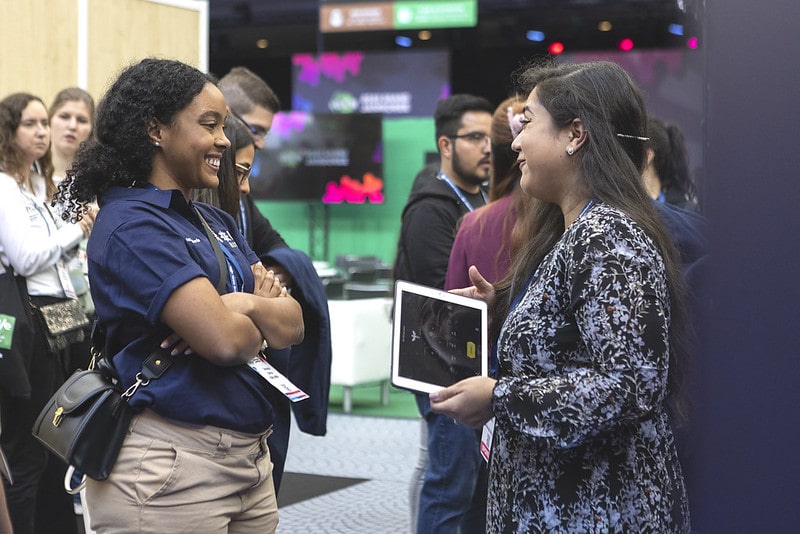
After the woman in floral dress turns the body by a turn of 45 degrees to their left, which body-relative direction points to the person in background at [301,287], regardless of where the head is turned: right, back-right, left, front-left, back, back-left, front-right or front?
right

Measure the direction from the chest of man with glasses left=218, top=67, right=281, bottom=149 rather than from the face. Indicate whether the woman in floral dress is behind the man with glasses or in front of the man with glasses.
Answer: in front

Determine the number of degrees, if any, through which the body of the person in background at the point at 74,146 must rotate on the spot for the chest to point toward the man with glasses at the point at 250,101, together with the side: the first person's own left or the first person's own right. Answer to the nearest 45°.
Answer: approximately 45° to the first person's own left

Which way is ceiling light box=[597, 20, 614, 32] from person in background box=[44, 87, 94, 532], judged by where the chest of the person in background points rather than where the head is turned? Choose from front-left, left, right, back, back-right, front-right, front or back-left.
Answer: back-left

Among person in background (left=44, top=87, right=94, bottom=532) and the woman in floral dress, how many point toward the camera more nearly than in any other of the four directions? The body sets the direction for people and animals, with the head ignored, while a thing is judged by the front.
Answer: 1

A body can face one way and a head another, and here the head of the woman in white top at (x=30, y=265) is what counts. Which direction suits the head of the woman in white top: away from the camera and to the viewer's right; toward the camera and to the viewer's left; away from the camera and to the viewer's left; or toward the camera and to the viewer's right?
toward the camera and to the viewer's right

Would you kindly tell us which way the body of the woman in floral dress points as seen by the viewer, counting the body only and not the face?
to the viewer's left

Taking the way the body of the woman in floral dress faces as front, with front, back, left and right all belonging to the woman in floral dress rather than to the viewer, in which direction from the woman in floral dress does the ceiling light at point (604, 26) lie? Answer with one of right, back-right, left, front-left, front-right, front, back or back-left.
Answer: right

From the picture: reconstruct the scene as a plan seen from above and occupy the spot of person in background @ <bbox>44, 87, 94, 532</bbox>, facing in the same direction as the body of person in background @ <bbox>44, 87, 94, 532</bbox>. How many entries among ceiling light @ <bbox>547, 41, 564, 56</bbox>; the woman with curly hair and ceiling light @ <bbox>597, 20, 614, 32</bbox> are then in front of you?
1

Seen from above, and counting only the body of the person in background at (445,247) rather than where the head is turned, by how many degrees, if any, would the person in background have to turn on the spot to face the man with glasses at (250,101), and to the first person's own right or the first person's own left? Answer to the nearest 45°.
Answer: approximately 135° to the first person's own right
